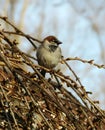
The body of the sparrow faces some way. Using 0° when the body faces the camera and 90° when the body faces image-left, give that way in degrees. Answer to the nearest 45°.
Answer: approximately 315°
